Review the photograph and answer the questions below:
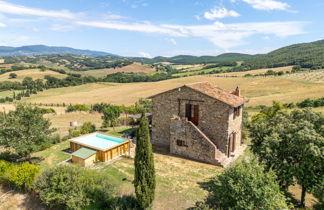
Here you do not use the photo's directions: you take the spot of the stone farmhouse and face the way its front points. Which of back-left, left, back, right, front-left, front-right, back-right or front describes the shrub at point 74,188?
front

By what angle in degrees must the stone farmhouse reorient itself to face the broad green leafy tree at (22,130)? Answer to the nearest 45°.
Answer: approximately 45° to its right

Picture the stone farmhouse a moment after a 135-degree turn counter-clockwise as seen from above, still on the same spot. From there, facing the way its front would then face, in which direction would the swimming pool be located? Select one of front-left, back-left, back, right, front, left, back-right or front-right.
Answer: back

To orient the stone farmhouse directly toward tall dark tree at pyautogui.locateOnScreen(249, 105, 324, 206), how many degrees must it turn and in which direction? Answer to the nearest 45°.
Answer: approximately 90° to its left

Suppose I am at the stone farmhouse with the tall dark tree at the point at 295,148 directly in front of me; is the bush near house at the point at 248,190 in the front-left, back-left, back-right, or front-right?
front-right

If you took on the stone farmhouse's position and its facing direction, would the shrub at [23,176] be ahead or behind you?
ahead

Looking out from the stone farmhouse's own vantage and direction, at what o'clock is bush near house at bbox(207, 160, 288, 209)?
The bush near house is roughly at 10 o'clock from the stone farmhouse.
